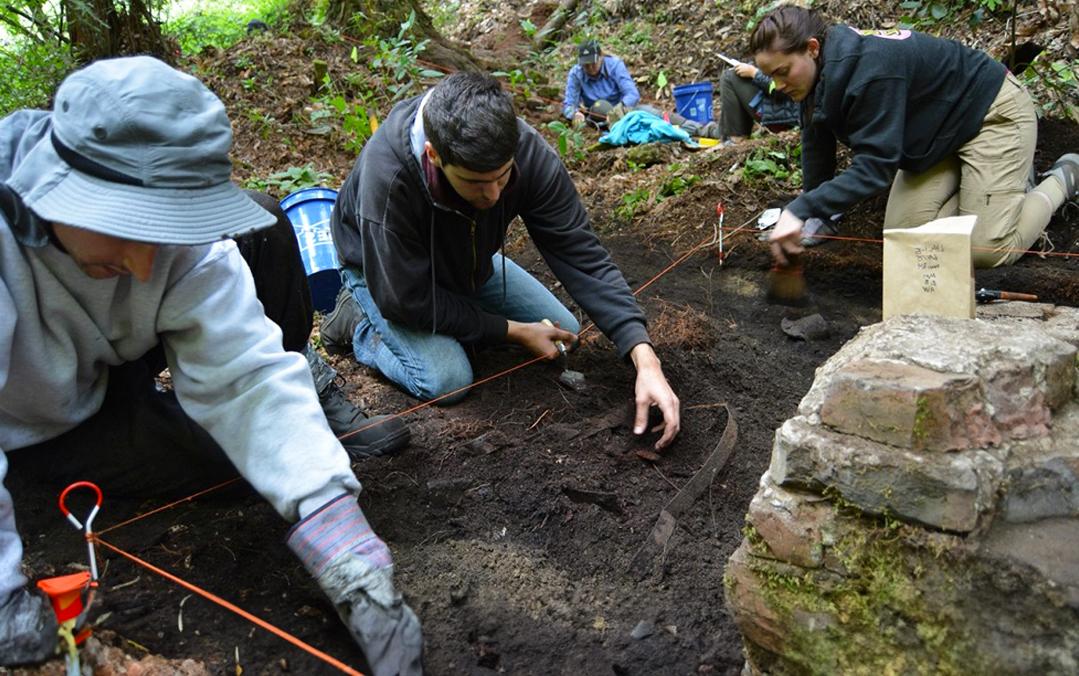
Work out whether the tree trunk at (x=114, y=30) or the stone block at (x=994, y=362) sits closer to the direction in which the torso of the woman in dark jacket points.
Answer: the tree trunk

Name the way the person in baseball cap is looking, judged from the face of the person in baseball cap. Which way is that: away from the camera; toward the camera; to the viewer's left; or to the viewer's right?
toward the camera

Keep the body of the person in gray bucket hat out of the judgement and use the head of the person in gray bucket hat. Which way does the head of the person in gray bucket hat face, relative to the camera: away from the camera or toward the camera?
toward the camera

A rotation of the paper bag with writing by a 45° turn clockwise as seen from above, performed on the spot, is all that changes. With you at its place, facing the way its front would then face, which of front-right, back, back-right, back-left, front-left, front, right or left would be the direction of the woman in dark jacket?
back-right

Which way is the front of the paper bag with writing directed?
toward the camera

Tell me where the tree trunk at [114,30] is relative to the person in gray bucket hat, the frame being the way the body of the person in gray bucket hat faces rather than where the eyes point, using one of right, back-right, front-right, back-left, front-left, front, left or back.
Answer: back-left

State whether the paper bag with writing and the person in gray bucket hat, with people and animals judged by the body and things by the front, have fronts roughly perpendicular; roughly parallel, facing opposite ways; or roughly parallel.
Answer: roughly perpendicular

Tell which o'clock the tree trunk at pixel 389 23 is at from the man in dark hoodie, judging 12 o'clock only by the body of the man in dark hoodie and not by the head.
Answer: The tree trunk is roughly at 7 o'clock from the man in dark hoodie.

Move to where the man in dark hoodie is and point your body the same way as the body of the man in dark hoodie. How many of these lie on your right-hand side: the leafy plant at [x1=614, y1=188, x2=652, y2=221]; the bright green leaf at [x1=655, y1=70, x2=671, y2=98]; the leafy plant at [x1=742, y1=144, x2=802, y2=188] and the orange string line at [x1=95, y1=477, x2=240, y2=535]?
1

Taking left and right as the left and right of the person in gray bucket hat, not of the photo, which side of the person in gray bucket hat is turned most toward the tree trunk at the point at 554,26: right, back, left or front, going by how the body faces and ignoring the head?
left

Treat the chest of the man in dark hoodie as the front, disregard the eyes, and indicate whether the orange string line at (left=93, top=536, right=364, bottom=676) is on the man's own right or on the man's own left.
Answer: on the man's own right

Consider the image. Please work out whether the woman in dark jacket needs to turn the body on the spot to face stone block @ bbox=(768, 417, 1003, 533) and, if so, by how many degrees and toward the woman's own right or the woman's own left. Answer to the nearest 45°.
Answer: approximately 90° to the woman's own left

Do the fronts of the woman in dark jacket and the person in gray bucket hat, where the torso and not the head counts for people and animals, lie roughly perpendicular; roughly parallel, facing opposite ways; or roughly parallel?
roughly parallel, facing opposite ways

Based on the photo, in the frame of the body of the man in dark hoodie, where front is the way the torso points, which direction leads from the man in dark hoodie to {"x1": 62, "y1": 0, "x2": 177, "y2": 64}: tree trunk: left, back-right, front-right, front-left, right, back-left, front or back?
back

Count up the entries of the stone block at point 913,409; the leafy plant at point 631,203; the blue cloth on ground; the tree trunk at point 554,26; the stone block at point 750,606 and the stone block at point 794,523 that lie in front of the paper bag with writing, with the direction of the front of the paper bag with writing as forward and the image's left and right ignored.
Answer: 3

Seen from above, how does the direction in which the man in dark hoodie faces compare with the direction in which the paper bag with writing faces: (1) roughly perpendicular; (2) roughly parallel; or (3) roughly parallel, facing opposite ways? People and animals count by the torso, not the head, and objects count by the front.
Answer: roughly perpendicular

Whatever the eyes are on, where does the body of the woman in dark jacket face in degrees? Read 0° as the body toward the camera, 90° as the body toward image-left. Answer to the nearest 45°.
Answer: approximately 90°

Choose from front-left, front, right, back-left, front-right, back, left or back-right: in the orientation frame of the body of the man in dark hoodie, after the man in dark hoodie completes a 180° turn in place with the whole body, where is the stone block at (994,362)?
back

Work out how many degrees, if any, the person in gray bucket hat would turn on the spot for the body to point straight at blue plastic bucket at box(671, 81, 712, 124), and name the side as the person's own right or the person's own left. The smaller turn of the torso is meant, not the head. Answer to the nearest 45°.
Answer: approximately 90° to the person's own left
